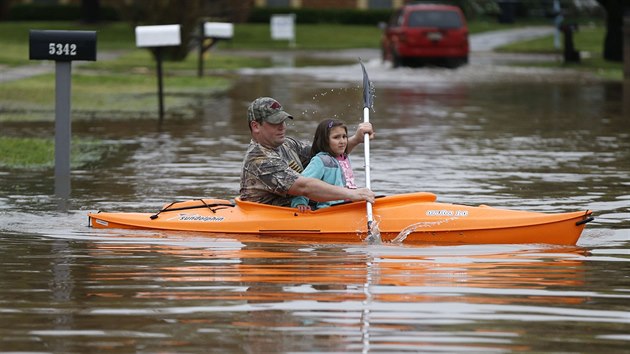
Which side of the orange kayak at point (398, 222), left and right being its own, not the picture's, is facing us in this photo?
right

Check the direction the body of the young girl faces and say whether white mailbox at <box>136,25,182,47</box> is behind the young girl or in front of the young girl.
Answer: behind

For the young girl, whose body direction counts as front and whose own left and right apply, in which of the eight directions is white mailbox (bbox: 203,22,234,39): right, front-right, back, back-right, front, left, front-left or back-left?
back-left

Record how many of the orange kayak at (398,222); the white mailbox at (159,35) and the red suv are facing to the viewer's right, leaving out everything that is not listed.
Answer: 2

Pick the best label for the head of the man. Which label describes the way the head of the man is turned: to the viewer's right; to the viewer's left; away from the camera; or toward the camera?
to the viewer's right

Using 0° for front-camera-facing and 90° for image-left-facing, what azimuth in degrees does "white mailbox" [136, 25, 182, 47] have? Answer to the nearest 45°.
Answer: approximately 270°

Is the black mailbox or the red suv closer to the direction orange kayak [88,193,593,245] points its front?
the red suv

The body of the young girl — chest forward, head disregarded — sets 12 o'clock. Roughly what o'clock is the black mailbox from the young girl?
The black mailbox is roughly at 6 o'clock from the young girl.
